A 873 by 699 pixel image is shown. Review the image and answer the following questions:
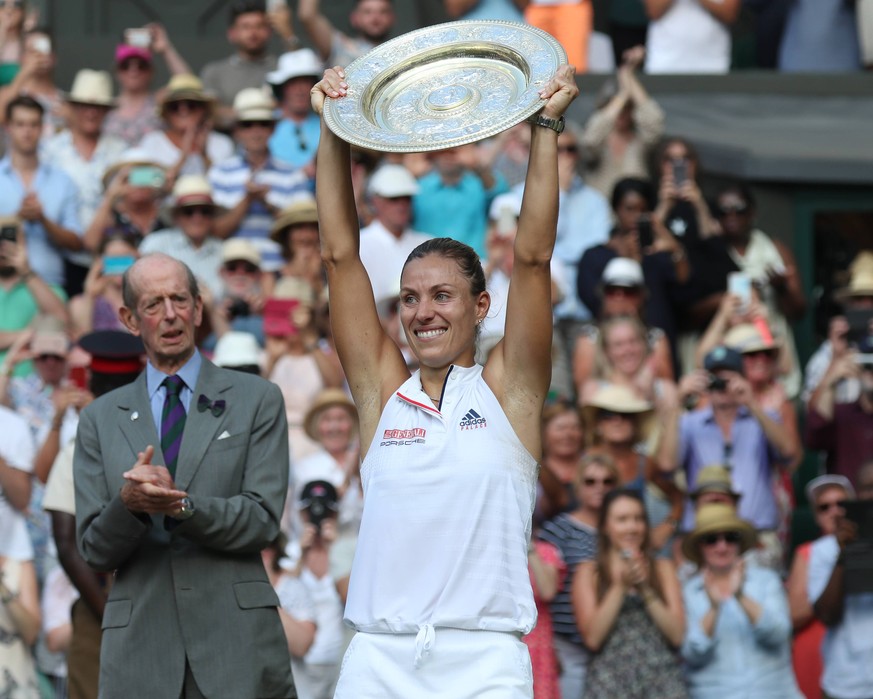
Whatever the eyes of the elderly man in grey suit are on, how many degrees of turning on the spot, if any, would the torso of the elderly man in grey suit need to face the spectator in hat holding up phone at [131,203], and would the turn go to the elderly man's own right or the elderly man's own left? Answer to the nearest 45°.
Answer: approximately 180°

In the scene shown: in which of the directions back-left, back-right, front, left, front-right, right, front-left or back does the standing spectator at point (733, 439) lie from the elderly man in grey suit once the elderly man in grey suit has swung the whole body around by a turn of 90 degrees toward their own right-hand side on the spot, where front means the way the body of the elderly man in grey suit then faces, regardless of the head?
back-right

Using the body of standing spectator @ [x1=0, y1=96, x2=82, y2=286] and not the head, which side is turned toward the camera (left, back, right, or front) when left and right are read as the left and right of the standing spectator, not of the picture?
front

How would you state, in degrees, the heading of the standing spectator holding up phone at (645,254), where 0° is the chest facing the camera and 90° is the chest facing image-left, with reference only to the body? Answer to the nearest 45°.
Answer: approximately 0°

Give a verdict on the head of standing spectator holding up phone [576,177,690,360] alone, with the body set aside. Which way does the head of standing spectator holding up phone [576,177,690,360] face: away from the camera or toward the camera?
toward the camera

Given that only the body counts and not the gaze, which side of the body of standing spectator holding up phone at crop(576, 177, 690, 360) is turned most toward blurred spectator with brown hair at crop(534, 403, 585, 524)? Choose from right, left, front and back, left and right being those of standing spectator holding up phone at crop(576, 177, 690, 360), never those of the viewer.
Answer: front

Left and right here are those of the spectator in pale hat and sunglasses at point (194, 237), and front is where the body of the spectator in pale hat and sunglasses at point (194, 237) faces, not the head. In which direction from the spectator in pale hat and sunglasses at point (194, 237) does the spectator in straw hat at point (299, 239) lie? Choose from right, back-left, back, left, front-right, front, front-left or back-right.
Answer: left

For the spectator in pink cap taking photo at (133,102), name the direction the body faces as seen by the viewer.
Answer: toward the camera

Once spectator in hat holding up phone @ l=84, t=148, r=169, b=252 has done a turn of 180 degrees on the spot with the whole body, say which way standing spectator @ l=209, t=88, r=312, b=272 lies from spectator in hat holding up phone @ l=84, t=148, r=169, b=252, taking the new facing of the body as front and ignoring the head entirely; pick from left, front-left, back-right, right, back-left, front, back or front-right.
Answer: right

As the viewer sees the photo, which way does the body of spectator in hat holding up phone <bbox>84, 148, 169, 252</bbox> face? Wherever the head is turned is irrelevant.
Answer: toward the camera

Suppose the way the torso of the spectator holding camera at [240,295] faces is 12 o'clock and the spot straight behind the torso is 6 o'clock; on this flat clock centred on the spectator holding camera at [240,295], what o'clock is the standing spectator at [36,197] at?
the standing spectator at [36,197] is roughly at 4 o'clock from the spectator holding camera at [240,295].

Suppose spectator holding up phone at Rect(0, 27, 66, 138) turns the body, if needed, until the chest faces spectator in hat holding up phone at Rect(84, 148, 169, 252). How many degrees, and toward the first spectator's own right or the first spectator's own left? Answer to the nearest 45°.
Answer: approximately 45° to the first spectator's own left
